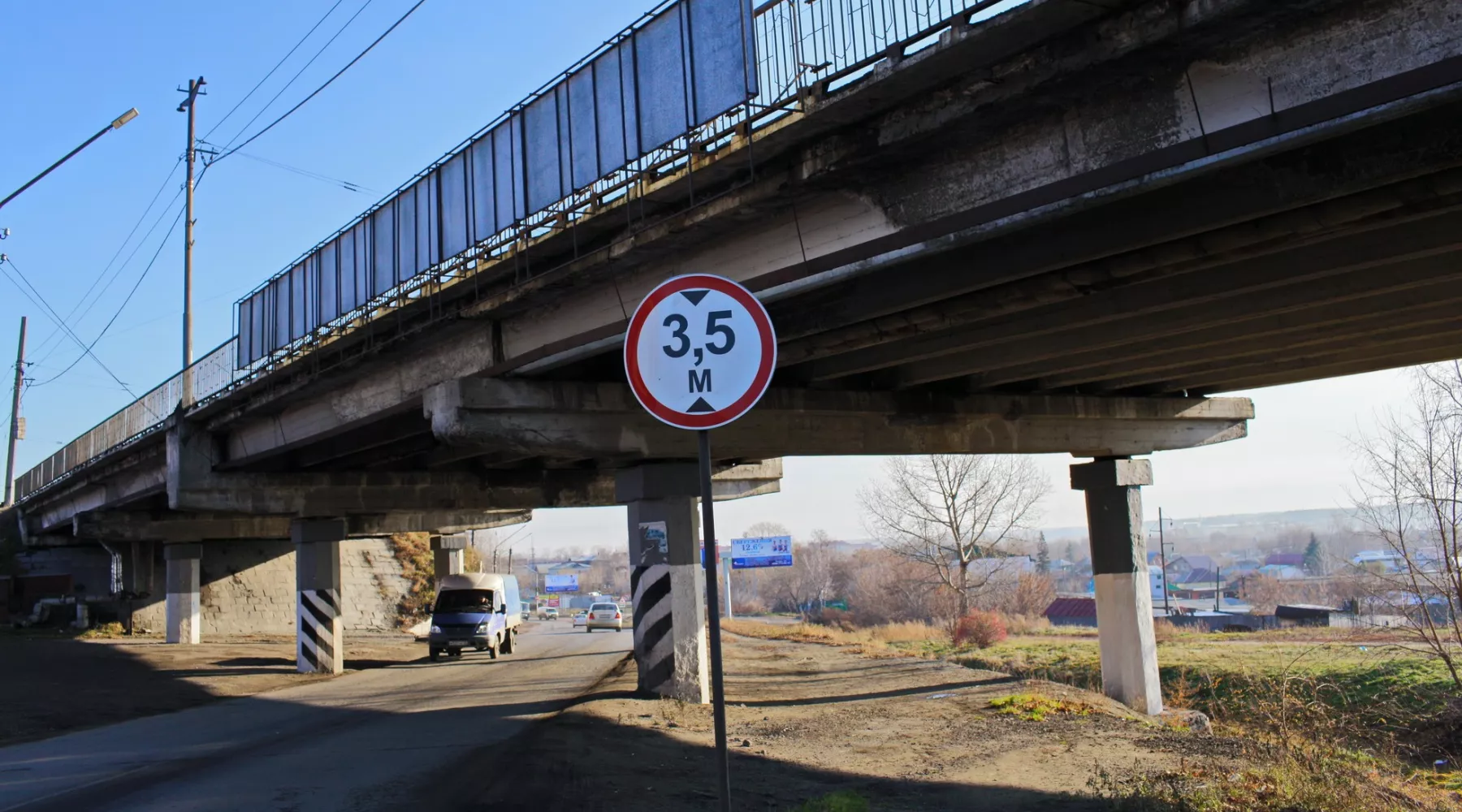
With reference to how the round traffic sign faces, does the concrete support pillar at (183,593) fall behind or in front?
behind

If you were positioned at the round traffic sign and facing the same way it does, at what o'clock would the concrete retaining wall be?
The concrete retaining wall is roughly at 5 o'clock from the round traffic sign.

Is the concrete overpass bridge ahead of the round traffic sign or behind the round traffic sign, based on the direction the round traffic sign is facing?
behind

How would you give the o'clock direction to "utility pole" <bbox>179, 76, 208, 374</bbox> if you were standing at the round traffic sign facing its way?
The utility pole is roughly at 5 o'clock from the round traffic sign.

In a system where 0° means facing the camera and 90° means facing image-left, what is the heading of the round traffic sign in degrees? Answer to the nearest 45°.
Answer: approximately 0°

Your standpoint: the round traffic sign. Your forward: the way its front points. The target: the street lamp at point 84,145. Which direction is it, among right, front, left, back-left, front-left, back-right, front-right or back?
back-right
